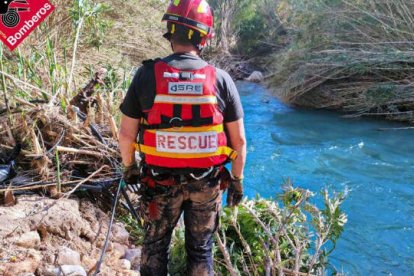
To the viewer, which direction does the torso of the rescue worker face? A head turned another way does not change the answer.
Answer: away from the camera

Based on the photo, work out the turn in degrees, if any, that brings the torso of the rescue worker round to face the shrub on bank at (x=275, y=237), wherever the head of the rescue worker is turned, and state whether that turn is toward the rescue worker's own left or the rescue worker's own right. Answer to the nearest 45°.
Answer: approximately 45° to the rescue worker's own right

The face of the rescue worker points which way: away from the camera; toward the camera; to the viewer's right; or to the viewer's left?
away from the camera
